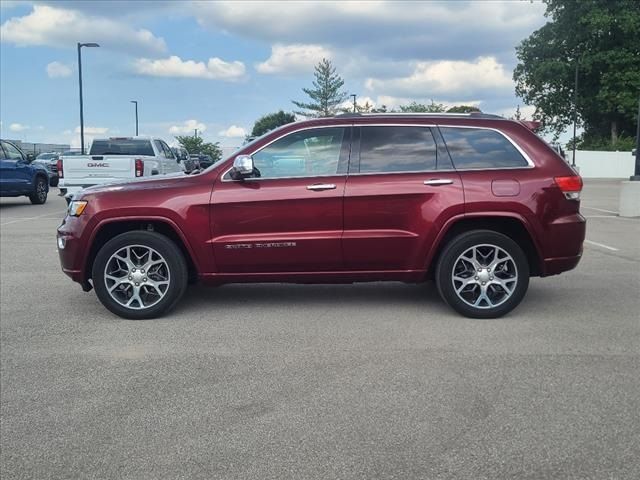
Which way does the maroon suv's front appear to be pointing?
to the viewer's left

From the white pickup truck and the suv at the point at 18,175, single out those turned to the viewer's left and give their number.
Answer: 0

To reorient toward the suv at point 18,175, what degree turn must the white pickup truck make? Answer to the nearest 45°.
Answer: approximately 90° to its left

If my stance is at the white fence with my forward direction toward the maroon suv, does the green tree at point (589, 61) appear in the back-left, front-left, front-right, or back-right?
back-right

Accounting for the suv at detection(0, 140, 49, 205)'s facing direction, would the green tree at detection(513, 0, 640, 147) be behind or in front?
in front

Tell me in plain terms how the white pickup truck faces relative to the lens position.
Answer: facing away from the viewer and to the right of the viewer

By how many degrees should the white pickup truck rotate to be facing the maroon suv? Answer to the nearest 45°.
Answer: approximately 135° to its right

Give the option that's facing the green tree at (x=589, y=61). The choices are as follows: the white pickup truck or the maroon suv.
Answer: the white pickup truck

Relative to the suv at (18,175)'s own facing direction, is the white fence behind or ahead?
ahead

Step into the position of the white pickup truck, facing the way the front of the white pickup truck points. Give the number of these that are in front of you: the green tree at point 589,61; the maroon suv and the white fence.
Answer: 2

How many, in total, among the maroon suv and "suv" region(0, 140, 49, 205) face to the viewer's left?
1

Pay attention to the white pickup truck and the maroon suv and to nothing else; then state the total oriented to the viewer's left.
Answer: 1
